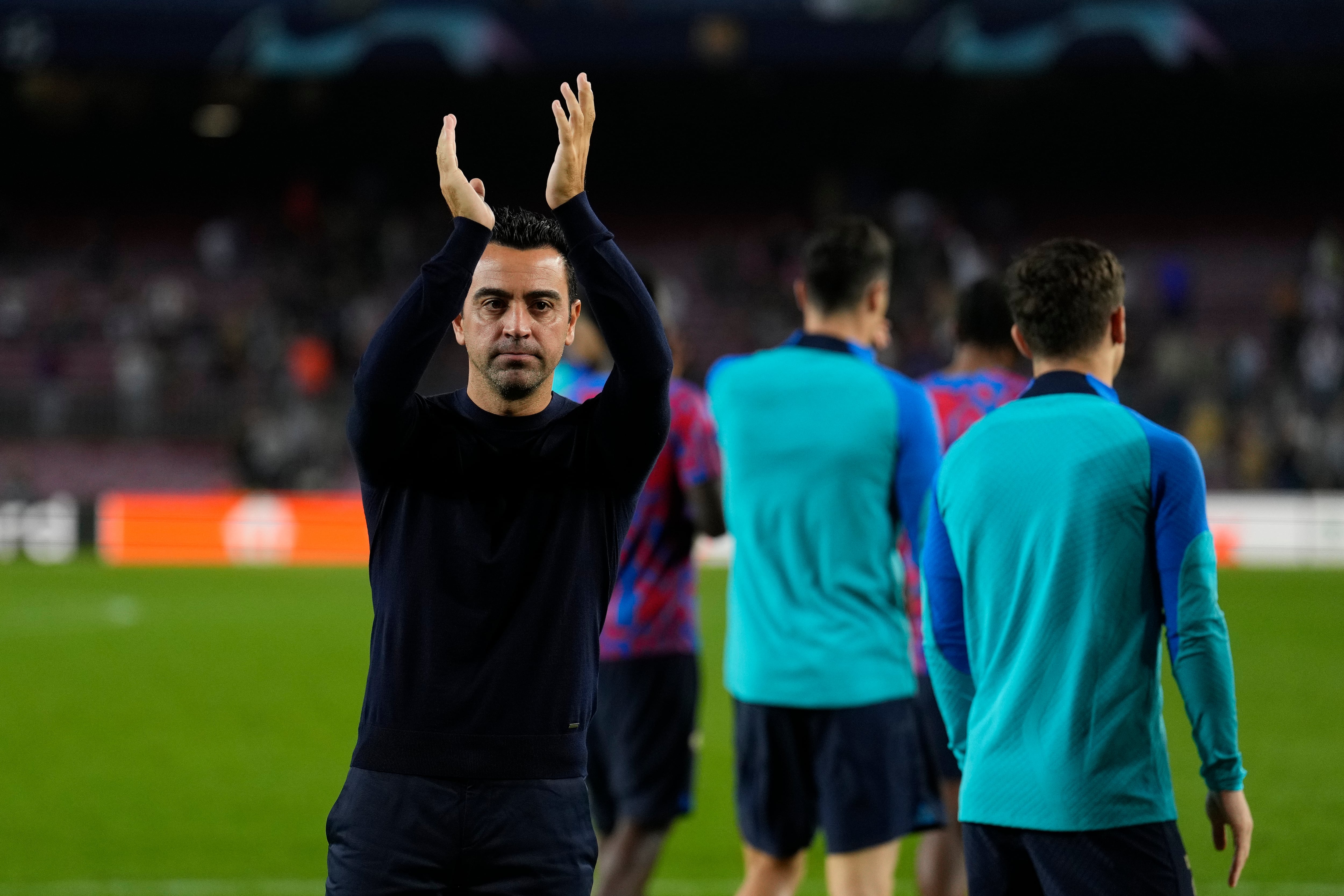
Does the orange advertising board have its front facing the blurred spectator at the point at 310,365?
no

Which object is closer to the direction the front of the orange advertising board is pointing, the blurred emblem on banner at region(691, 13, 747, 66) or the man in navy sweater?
the man in navy sweater

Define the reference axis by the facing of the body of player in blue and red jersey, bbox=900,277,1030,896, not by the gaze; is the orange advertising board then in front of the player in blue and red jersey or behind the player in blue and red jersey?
in front

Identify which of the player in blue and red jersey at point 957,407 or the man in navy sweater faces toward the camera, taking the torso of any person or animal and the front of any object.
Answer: the man in navy sweater

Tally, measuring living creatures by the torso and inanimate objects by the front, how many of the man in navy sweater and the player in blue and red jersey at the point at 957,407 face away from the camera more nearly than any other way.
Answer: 1

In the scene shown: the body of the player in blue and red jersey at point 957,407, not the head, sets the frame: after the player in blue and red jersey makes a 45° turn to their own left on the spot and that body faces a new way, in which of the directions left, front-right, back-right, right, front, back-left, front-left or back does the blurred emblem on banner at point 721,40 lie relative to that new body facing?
front-right

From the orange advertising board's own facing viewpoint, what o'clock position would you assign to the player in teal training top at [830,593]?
The player in teal training top is roughly at 12 o'clock from the orange advertising board.

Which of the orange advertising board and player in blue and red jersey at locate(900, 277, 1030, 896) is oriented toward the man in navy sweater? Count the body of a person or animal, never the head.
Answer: the orange advertising board

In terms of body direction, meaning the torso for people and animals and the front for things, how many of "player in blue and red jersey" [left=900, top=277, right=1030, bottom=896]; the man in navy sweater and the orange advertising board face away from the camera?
1

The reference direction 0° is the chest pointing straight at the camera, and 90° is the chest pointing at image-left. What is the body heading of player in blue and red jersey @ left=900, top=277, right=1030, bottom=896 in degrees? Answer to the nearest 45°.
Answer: approximately 180°

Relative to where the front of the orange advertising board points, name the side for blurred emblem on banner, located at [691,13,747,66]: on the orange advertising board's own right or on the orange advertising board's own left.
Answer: on the orange advertising board's own left

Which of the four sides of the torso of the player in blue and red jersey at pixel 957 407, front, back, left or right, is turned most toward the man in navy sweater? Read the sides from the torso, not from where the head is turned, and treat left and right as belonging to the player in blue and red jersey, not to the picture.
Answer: back

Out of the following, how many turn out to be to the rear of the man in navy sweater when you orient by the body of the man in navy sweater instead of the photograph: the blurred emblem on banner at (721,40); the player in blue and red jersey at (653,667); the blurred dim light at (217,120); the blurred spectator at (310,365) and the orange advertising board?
5

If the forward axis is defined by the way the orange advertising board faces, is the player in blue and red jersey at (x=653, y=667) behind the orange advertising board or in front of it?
in front

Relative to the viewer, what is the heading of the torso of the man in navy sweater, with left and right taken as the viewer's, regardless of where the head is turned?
facing the viewer

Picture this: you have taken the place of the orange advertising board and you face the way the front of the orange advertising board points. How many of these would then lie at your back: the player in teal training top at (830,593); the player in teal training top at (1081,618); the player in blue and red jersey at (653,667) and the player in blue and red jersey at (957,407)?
0

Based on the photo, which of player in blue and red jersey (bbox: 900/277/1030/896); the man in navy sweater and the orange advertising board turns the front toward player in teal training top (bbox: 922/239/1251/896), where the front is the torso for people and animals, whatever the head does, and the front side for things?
the orange advertising board

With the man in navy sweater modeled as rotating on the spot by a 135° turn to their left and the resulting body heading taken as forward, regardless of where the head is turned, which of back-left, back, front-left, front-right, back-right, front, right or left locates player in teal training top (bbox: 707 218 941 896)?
front
